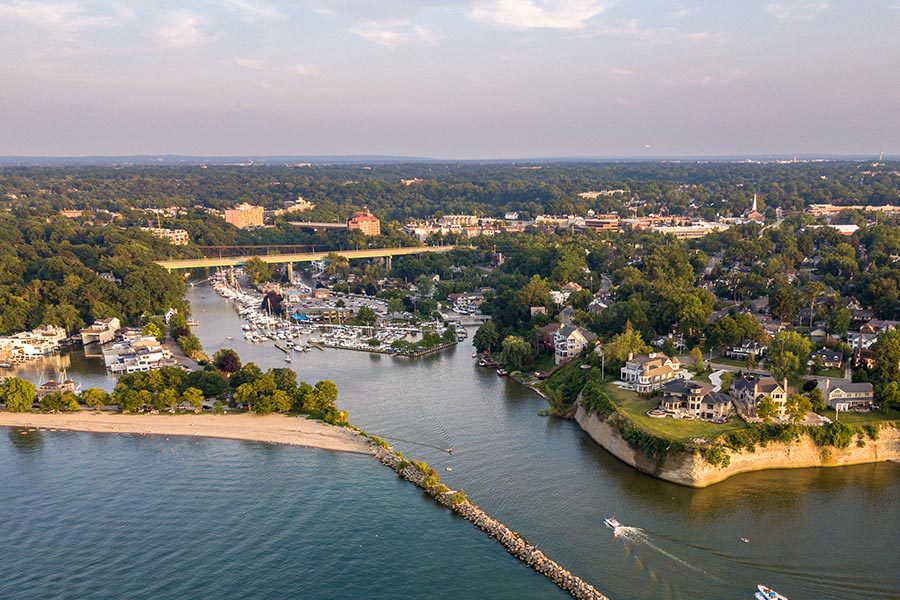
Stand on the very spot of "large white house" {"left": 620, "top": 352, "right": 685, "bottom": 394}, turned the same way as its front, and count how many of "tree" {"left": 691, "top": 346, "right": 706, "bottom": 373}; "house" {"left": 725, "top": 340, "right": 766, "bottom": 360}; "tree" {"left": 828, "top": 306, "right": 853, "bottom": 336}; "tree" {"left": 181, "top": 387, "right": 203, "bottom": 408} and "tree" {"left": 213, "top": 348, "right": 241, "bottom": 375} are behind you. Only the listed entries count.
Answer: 3

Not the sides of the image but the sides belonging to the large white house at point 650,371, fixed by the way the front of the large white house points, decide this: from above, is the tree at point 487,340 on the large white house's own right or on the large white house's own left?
on the large white house's own right

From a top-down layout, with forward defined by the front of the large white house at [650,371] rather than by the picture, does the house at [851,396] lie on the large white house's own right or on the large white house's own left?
on the large white house's own left

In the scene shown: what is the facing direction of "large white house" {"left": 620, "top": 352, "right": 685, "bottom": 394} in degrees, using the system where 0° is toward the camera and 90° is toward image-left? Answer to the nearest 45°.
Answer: approximately 45°

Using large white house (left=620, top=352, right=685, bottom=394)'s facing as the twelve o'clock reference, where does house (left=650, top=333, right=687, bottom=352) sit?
The house is roughly at 5 o'clock from the large white house.

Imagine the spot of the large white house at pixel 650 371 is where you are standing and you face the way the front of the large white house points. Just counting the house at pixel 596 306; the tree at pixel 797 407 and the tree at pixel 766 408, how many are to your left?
2

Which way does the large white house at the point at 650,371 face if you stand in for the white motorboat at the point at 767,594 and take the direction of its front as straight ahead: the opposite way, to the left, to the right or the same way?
to the left

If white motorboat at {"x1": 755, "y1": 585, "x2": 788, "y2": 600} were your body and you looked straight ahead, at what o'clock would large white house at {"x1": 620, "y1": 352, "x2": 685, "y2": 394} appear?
The large white house is roughly at 1 o'clock from the white motorboat.

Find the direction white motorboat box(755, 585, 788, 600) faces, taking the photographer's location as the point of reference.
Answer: facing away from the viewer and to the left of the viewer

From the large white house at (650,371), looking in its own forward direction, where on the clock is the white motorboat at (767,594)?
The white motorboat is roughly at 10 o'clock from the large white house.

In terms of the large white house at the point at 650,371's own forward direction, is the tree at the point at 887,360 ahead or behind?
behind
